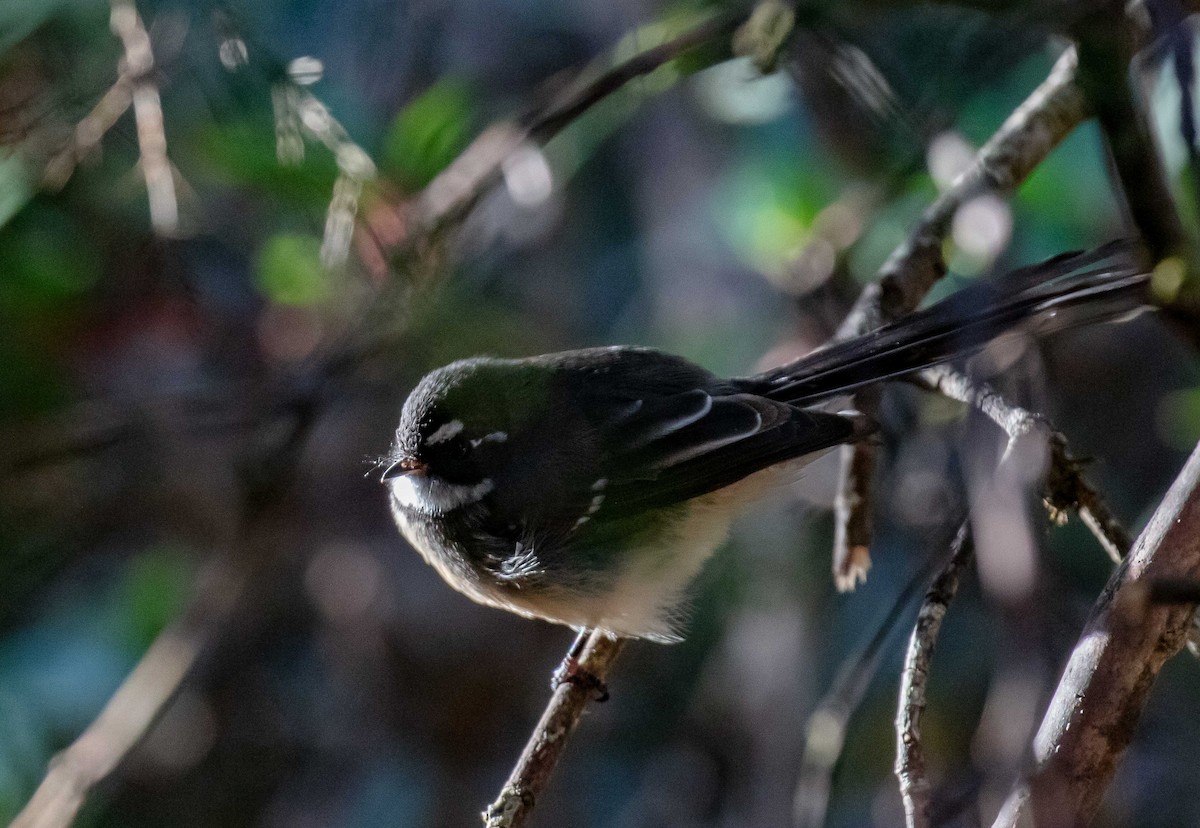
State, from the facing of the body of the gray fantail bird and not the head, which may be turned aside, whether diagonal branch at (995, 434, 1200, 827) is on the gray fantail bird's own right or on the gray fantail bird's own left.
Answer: on the gray fantail bird's own left

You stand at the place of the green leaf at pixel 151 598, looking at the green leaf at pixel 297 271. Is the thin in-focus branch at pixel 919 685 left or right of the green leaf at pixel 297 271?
right

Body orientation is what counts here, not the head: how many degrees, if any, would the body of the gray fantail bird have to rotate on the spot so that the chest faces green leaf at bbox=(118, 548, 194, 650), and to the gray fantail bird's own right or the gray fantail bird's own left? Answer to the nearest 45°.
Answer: approximately 45° to the gray fantail bird's own right

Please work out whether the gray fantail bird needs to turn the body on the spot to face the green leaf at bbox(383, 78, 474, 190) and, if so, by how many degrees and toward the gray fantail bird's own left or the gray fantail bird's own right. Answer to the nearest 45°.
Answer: approximately 90° to the gray fantail bird's own right

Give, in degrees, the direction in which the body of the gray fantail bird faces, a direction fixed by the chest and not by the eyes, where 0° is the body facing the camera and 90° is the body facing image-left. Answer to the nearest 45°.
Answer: approximately 90°

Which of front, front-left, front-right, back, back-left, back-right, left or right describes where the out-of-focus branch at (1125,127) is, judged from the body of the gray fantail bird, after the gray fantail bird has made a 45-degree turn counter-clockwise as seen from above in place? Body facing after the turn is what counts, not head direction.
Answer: left
